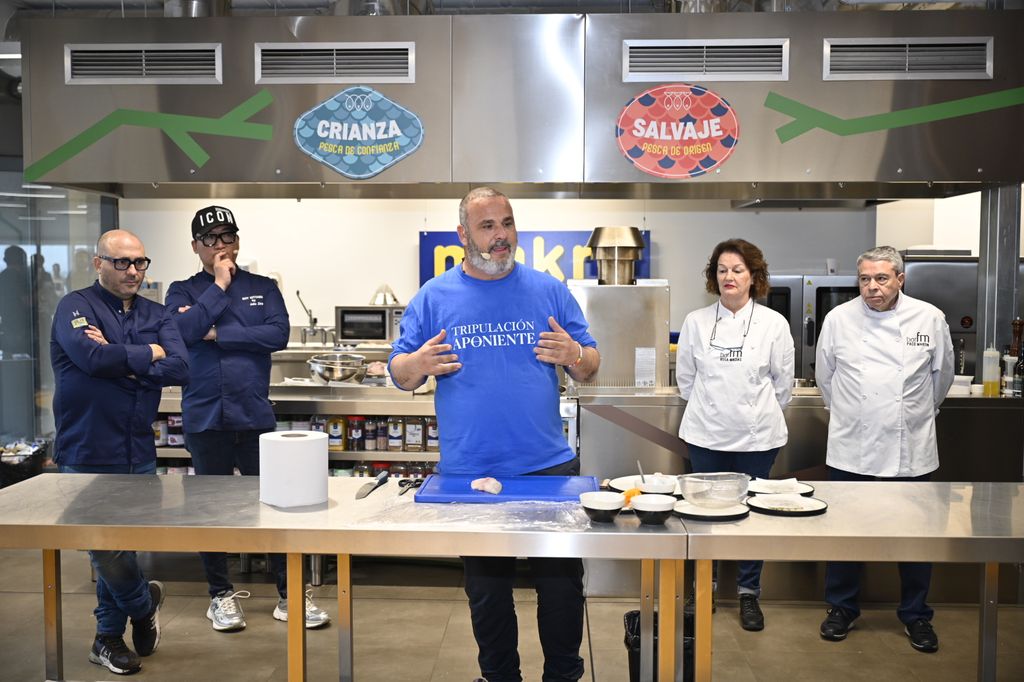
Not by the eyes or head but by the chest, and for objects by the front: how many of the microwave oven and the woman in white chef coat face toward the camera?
2

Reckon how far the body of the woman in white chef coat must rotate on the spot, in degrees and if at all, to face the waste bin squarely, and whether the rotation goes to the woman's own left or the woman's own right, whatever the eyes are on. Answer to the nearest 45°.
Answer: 0° — they already face it

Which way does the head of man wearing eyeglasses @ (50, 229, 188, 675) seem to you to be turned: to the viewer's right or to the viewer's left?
to the viewer's right

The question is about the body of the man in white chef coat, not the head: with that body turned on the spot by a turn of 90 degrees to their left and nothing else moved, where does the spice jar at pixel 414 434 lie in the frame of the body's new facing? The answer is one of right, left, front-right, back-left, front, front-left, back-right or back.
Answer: back

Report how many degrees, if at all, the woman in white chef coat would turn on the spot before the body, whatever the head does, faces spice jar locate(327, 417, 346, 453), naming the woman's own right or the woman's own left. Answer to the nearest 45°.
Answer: approximately 90° to the woman's own right

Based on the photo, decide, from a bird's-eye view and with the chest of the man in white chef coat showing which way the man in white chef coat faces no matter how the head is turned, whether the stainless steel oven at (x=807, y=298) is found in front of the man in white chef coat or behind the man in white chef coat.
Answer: behind

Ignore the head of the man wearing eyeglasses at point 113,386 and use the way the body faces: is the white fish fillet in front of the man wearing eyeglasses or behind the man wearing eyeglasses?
in front

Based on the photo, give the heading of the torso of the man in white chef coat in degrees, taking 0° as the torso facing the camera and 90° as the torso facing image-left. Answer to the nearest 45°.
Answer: approximately 0°

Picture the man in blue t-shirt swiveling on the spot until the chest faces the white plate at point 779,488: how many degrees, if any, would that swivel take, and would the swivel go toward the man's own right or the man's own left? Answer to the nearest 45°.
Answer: approximately 90° to the man's own left

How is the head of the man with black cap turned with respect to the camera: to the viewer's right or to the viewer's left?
to the viewer's right

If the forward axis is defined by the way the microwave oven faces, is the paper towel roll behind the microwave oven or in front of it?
in front

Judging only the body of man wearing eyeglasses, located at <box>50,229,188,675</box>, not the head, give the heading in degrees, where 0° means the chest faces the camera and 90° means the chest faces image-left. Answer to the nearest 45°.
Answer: approximately 315°

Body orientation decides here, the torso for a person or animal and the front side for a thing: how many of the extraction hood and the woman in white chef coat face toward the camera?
2

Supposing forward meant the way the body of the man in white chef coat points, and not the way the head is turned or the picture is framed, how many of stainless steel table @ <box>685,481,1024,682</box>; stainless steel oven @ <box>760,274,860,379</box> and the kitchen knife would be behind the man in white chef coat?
1
